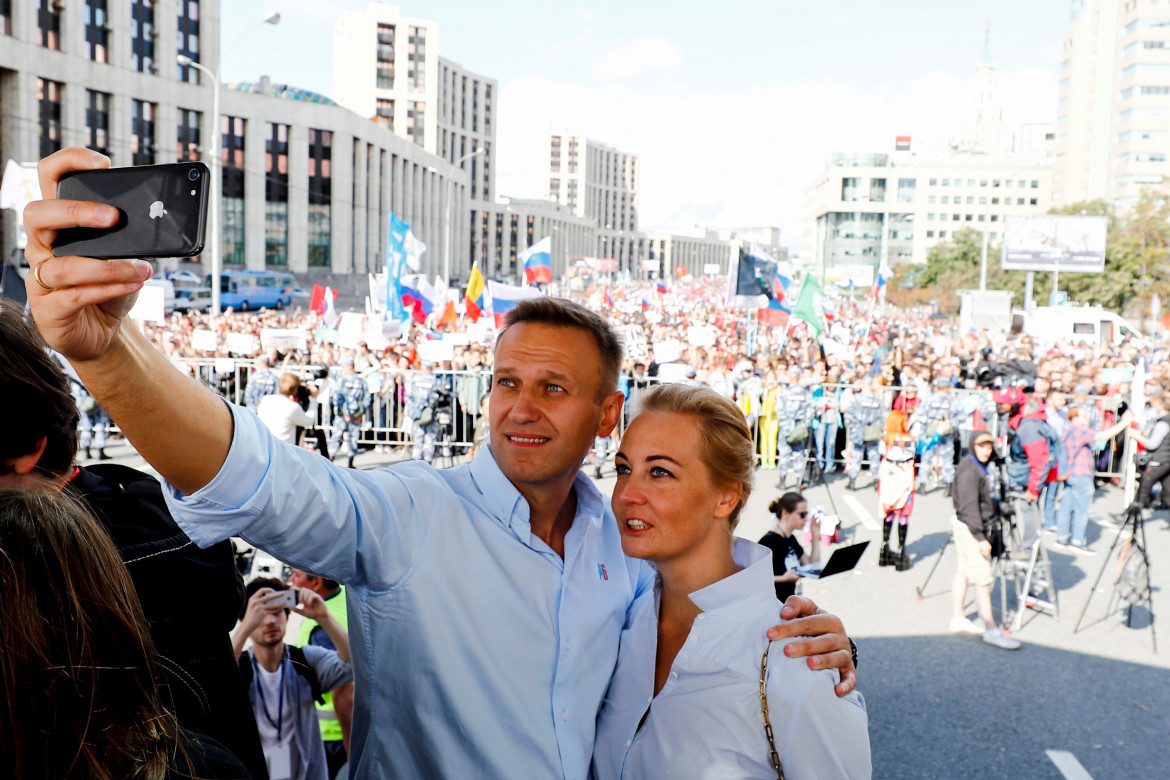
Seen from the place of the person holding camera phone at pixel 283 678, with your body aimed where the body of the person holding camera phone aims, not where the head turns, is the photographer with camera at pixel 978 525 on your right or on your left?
on your left

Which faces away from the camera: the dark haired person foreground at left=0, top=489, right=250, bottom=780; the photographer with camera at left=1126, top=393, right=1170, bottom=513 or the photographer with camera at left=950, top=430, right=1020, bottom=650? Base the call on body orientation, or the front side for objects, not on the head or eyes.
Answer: the dark haired person foreground

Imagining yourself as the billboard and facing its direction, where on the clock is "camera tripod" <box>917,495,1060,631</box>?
The camera tripod is roughly at 12 o'clock from the billboard.

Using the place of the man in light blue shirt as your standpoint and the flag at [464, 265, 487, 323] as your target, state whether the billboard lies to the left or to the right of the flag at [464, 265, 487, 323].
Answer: right

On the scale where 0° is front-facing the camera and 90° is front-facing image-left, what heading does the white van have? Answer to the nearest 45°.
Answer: approximately 270°

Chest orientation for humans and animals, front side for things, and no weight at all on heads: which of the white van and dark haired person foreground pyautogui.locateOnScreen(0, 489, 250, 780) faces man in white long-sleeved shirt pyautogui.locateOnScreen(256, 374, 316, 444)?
the dark haired person foreground

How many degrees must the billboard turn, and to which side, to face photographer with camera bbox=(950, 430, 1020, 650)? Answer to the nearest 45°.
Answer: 0° — it already faces them

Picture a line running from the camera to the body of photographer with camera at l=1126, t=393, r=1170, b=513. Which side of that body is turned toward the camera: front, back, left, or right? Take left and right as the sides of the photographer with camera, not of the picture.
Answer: left
